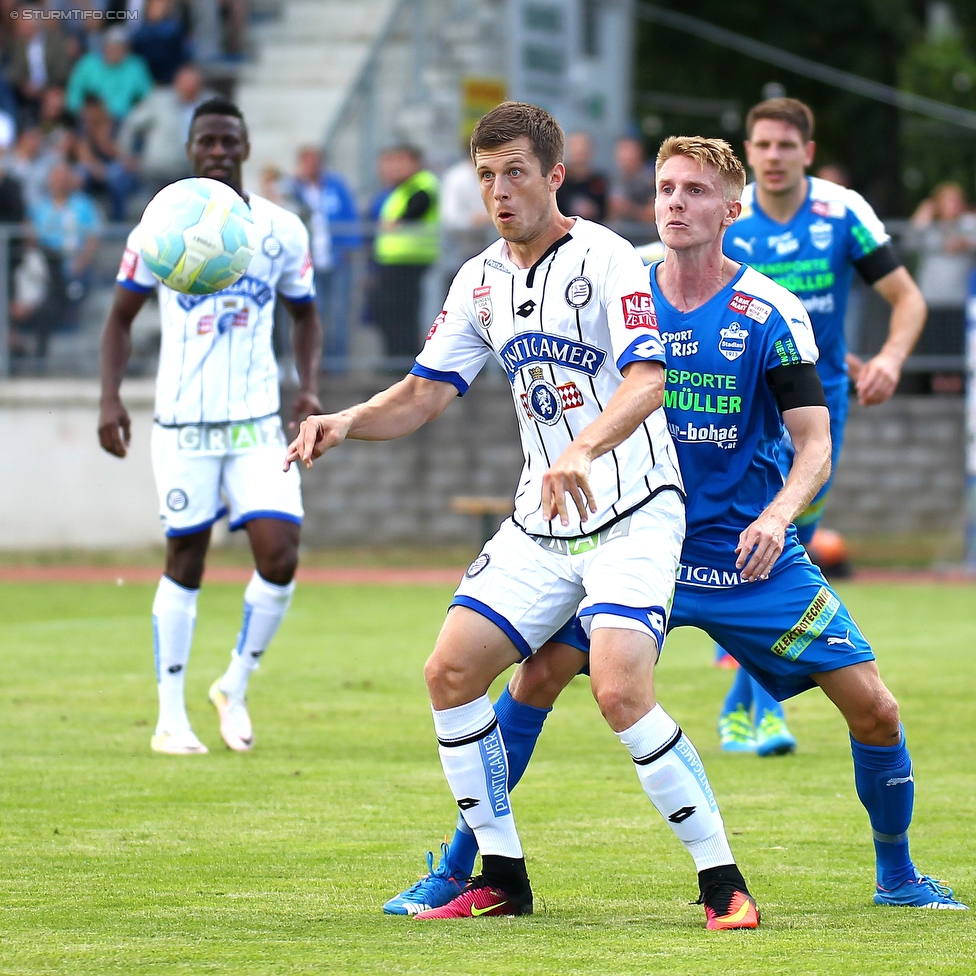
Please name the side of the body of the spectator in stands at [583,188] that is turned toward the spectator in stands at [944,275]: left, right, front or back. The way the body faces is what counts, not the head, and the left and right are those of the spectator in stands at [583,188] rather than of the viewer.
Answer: left

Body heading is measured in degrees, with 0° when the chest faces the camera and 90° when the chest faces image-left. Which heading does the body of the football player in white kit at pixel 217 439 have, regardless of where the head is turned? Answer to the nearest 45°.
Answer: approximately 0°

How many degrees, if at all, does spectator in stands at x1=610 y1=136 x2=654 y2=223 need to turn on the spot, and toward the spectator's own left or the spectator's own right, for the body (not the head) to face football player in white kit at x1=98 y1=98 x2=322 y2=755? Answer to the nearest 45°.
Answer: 0° — they already face them

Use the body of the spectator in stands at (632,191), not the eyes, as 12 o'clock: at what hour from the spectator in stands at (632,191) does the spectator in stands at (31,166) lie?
the spectator in stands at (31,166) is roughly at 3 o'clock from the spectator in stands at (632,191).

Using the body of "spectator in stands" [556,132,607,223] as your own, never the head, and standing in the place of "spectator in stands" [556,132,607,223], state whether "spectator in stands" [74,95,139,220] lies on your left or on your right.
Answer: on your right

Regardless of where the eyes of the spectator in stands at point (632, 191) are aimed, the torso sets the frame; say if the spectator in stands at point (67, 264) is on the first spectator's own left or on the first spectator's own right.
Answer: on the first spectator's own right
